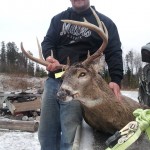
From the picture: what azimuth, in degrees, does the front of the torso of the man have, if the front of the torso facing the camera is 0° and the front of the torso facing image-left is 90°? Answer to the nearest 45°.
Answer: approximately 0°
